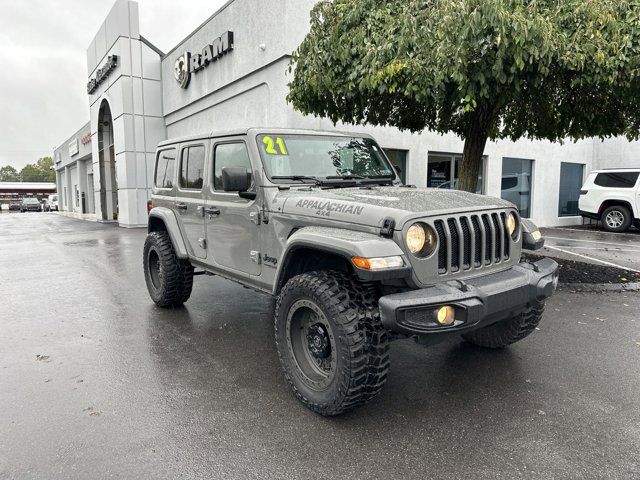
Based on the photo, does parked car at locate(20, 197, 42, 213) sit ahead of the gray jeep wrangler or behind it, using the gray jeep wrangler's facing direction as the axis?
behind

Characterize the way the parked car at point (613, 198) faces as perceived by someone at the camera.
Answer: facing to the right of the viewer

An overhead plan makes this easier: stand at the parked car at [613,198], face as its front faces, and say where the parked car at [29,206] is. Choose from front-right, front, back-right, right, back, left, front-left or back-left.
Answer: back

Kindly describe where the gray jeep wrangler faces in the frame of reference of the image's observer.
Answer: facing the viewer and to the right of the viewer

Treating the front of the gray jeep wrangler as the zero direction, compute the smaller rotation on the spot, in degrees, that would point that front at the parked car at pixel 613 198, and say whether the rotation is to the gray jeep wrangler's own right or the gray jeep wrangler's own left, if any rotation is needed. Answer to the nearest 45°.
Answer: approximately 90° to the gray jeep wrangler's own left

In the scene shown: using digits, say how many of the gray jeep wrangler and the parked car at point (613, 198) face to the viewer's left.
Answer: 0
